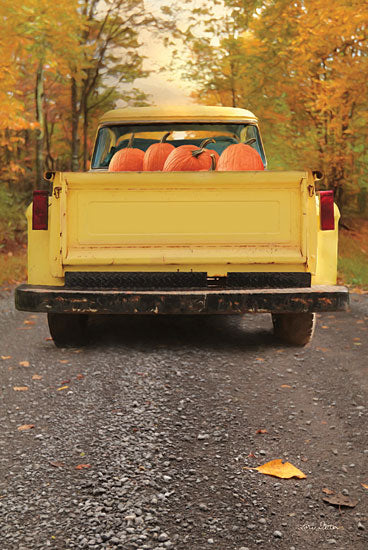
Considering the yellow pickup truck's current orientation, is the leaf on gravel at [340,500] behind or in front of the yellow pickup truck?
behind

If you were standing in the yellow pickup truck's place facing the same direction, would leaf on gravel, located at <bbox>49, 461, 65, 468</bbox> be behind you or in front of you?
behind

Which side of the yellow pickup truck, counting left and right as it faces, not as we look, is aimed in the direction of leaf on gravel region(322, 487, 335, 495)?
back

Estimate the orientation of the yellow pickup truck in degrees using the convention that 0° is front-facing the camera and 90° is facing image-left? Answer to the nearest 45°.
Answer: approximately 180°

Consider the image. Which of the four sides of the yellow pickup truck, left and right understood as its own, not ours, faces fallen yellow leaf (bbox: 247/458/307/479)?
back

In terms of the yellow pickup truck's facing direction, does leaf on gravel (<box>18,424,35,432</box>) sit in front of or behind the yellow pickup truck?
behind

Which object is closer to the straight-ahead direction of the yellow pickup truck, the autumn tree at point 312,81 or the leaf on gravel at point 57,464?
the autumn tree
